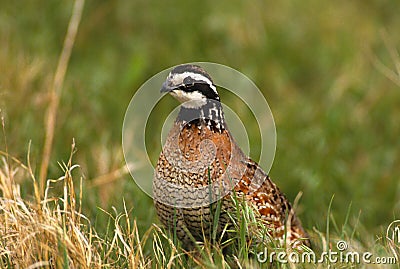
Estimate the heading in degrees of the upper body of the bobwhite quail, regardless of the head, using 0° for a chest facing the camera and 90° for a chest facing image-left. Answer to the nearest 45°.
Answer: approximately 45°
